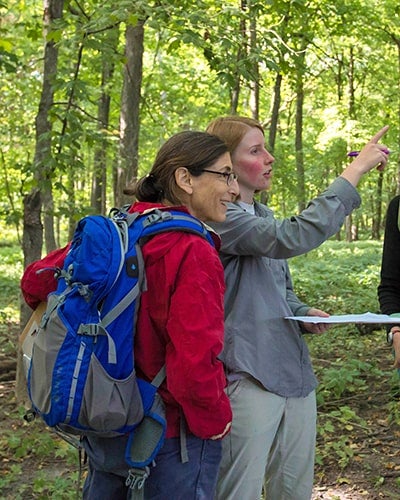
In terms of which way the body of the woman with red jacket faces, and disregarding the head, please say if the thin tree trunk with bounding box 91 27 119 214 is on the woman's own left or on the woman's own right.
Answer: on the woman's own left

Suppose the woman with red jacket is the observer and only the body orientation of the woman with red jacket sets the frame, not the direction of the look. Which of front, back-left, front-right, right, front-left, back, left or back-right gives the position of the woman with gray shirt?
front-left

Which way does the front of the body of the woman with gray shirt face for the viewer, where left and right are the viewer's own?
facing to the right of the viewer

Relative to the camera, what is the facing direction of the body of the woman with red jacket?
to the viewer's right

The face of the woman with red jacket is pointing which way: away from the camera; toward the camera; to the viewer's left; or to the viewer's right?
to the viewer's right

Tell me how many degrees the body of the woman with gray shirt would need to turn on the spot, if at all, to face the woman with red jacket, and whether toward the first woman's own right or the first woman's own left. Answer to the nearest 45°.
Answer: approximately 90° to the first woman's own right

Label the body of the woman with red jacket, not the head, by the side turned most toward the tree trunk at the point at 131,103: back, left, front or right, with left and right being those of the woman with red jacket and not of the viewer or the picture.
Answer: left
